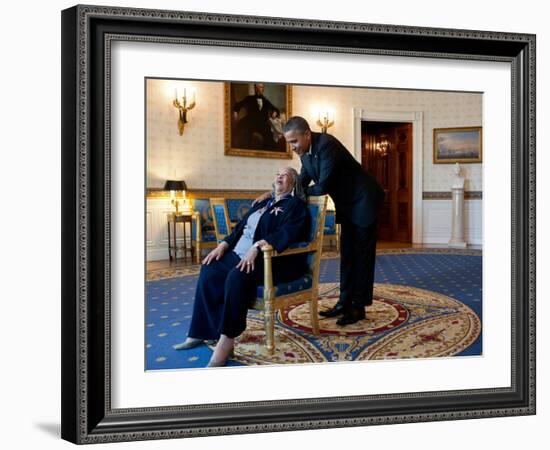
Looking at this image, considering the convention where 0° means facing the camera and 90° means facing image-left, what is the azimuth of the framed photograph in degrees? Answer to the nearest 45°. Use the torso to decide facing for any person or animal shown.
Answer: approximately 315°
